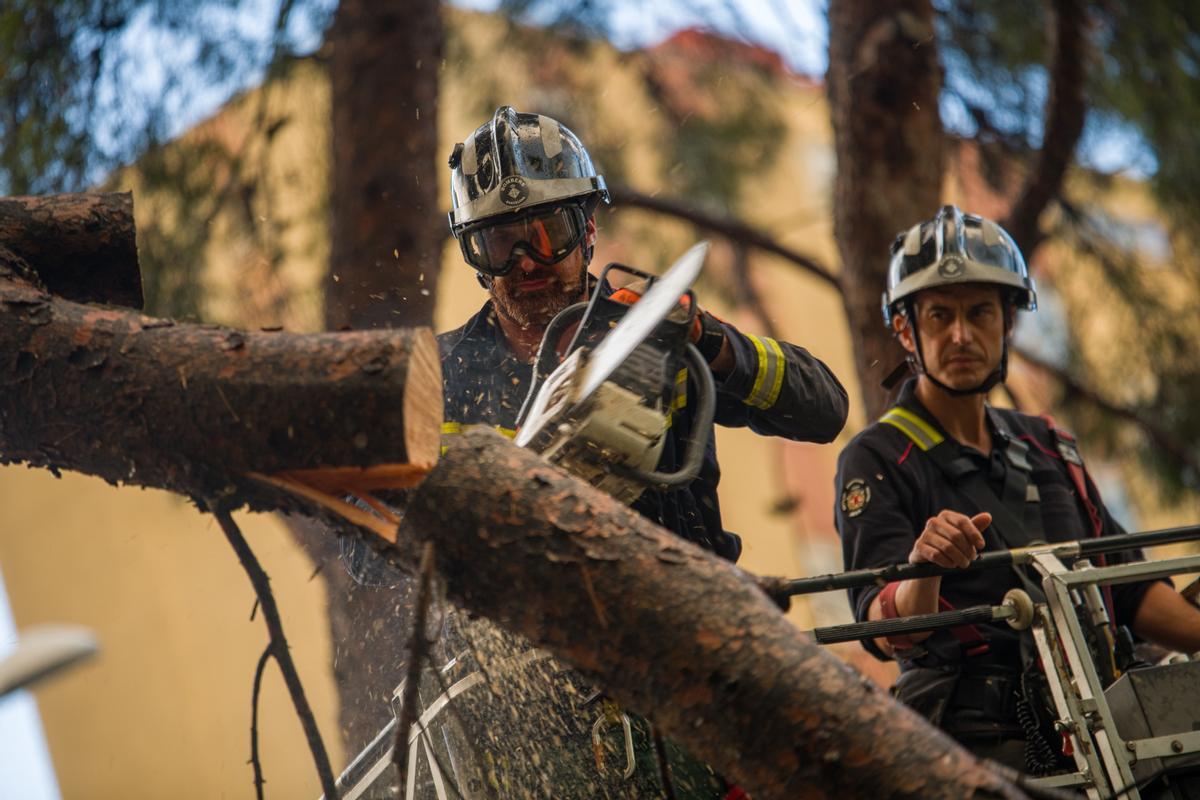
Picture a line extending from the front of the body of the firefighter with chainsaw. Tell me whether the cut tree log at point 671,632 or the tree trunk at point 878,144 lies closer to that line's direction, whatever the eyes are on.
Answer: the cut tree log

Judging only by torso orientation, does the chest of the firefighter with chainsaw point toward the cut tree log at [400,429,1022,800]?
yes

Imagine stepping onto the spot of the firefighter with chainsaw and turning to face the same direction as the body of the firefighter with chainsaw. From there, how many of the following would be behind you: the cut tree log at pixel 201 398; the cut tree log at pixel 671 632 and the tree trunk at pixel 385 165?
1

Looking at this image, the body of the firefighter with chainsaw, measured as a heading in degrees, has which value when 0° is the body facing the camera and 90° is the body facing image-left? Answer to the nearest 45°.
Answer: approximately 0°

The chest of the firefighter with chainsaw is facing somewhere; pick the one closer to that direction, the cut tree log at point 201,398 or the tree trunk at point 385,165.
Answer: the cut tree log

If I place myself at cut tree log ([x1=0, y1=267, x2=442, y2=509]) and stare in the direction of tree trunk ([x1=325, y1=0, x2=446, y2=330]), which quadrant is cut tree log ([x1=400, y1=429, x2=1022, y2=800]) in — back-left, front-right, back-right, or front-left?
back-right

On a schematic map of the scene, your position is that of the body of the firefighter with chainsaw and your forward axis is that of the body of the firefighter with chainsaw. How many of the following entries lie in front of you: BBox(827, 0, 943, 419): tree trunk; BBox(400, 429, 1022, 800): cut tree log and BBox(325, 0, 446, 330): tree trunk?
1

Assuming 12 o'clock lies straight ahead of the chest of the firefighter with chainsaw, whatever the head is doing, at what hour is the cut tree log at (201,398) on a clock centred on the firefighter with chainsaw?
The cut tree log is roughly at 1 o'clock from the firefighter with chainsaw.

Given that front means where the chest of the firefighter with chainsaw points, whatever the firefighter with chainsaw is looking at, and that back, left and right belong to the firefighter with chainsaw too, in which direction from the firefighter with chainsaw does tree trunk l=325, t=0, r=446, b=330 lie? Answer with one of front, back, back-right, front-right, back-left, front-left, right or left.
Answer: back

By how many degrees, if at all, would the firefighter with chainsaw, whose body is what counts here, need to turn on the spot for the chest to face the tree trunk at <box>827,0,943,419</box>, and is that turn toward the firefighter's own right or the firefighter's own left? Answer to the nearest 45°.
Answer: approximately 135° to the firefighter's own left
